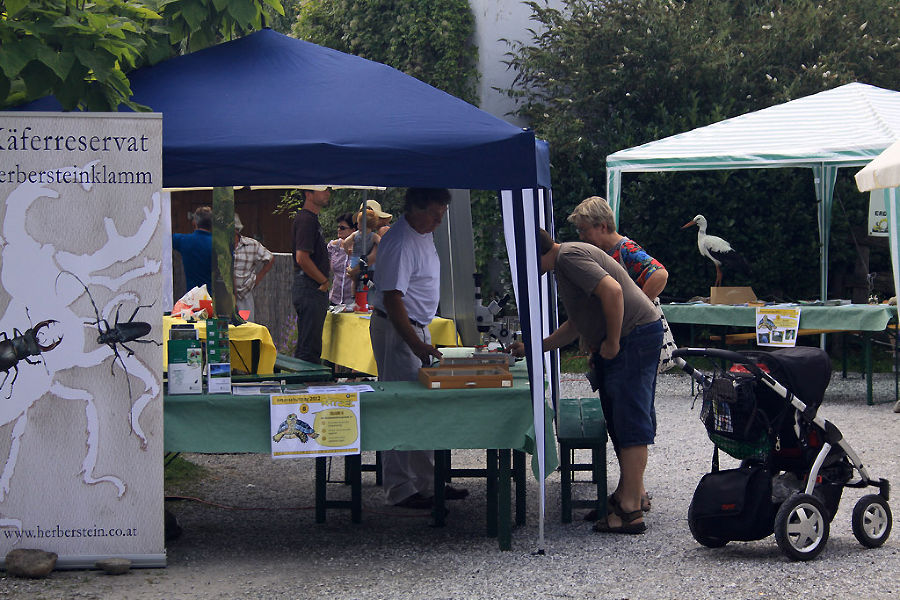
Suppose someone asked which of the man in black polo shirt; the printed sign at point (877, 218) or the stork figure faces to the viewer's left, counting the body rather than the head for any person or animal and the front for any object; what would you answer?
the stork figure

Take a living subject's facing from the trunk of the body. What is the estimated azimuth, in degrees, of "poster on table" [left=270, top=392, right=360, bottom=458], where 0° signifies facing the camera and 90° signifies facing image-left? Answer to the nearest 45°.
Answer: approximately 0°

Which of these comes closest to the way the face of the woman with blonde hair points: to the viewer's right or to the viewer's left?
to the viewer's left

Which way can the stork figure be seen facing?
to the viewer's left

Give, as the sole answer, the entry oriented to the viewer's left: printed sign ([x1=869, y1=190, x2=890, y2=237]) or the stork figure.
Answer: the stork figure

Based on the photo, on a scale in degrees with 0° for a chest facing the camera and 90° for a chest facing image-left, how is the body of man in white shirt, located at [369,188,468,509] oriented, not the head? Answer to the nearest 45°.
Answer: approximately 270°
